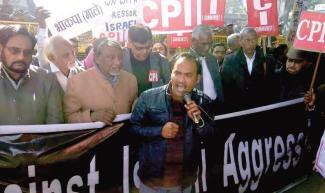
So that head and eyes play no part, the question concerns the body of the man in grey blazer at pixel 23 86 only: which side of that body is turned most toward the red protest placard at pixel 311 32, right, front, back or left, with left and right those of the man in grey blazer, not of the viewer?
left

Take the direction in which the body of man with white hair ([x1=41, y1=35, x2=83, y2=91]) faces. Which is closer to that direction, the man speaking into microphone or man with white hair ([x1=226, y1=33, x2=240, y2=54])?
the man speaking into microphone

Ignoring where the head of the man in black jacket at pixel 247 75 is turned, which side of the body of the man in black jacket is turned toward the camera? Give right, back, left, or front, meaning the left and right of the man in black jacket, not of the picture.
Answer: front

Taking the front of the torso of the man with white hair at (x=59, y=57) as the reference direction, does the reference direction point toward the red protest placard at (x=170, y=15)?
no

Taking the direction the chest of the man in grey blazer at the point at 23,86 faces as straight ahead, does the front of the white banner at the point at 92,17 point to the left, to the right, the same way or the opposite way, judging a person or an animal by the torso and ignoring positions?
the same way

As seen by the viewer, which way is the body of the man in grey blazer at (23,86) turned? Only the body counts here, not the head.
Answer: toward the camera

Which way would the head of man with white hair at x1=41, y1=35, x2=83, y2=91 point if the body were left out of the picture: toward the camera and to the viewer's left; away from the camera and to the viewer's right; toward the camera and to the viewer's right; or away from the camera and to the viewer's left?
toward the camera and to the viewer's right

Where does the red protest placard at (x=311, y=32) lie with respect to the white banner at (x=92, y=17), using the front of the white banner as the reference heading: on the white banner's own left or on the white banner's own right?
on the white banner's own left

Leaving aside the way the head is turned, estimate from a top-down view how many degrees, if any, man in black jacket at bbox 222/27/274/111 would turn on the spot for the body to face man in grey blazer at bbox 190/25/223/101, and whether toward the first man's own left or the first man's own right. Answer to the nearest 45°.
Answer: approximately 45° to the first man's own right

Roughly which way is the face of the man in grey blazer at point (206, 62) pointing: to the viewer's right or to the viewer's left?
to the viewer's left

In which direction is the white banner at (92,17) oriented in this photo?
toward the camera
